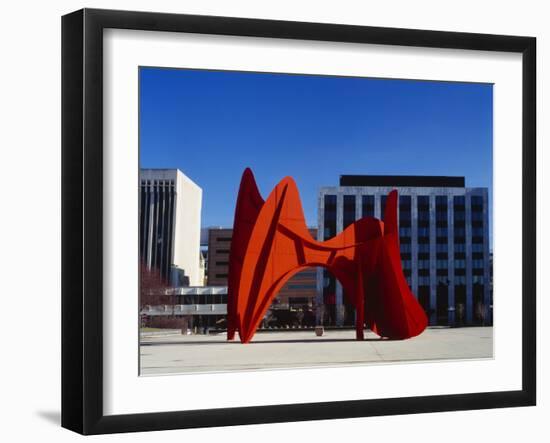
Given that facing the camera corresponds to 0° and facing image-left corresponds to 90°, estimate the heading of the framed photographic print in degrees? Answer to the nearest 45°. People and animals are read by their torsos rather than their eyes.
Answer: approximately 315°
